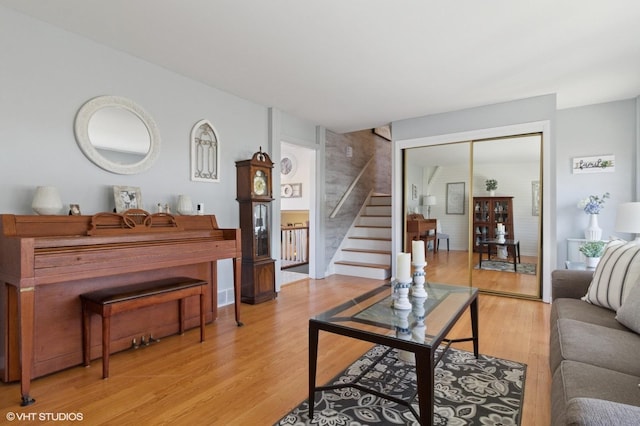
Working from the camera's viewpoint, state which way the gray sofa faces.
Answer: facing to the left of the viewer

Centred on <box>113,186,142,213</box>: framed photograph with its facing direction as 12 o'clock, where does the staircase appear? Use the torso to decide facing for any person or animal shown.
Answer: The staircase is roughly at 10 o'clock from the framed photograph.

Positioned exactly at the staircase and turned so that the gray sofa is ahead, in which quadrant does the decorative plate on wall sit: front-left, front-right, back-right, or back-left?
back-right

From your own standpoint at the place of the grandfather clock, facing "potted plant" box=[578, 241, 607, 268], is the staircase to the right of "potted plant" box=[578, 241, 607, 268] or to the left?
left

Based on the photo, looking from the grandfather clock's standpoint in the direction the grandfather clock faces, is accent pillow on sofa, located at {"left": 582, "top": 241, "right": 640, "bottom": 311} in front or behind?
in front

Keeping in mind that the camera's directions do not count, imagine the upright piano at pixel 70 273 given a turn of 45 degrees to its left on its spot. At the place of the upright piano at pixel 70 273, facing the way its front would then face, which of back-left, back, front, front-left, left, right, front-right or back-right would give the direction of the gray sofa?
front-right

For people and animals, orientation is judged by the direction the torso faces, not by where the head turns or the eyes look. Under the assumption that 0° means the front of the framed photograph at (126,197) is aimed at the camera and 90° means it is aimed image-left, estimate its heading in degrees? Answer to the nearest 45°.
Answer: approximately 315°

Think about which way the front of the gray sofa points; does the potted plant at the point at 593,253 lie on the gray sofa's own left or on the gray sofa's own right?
on the gray sofa's own right

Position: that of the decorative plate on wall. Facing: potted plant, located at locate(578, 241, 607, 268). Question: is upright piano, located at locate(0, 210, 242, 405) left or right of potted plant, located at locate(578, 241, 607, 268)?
right

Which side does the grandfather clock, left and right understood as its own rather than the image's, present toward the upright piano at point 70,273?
right

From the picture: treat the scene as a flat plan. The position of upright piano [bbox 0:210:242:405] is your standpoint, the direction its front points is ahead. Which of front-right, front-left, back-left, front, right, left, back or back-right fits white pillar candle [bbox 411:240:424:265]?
front

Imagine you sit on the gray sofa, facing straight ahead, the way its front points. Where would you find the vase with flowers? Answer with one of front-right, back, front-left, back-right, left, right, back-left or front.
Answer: right

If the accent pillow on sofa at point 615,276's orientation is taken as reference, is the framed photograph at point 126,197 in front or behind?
in front

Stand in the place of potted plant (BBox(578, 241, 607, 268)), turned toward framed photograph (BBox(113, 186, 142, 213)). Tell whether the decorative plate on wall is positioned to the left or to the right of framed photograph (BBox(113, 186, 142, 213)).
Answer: right

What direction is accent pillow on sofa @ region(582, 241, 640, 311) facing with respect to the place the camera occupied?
facing the viewer and to the left of the viewer

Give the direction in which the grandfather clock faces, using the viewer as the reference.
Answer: facing the viewer and to the right of the viewer
